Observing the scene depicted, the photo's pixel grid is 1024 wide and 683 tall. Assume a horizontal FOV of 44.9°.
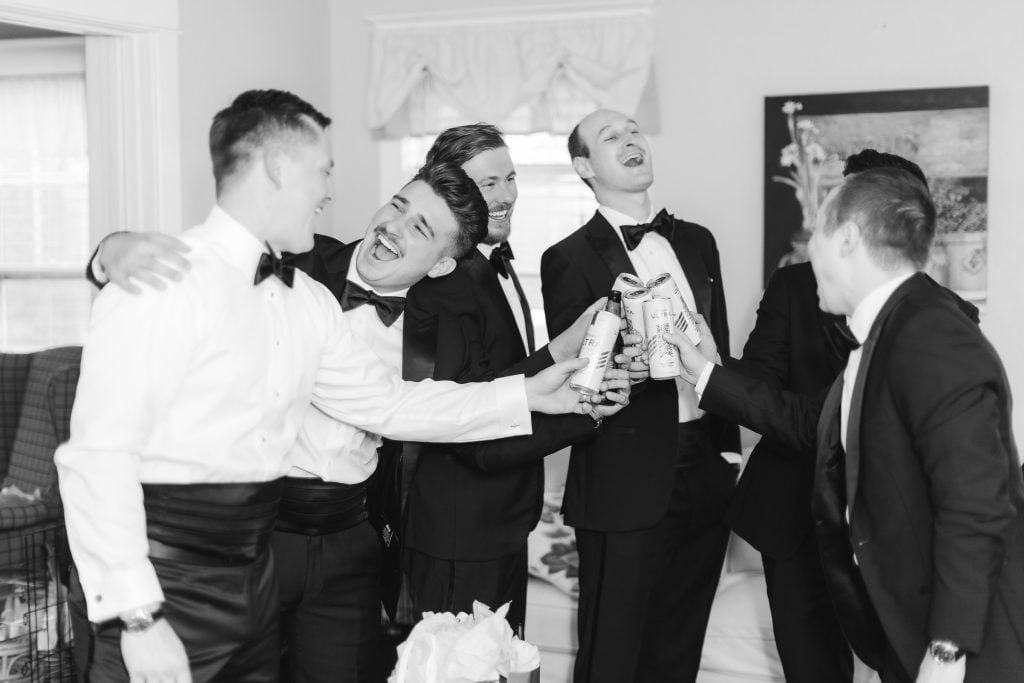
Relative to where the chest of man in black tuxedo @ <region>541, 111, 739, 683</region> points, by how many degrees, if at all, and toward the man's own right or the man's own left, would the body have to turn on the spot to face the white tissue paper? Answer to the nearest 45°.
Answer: approximately 45° to the man's own right

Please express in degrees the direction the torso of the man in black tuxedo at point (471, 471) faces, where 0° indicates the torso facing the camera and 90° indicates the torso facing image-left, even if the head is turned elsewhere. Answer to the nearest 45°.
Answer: approximately 315°

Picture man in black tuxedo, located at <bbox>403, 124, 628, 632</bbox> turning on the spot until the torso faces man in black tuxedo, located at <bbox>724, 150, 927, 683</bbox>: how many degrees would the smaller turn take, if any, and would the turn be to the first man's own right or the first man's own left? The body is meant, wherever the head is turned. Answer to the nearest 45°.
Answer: approximately 45° to the first man's own left

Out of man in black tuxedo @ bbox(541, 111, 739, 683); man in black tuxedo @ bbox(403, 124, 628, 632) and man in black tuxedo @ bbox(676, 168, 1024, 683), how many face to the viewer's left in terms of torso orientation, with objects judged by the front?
1

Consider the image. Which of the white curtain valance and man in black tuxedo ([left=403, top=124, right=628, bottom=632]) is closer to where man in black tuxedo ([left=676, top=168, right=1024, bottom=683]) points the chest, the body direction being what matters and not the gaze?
the man in black tuxedo

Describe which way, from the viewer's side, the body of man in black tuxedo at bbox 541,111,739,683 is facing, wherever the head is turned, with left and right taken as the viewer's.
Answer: facing the viewer and to the right of the viewer

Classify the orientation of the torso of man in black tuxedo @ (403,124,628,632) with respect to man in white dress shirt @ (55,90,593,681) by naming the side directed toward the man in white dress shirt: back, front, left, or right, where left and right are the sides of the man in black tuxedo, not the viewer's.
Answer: right

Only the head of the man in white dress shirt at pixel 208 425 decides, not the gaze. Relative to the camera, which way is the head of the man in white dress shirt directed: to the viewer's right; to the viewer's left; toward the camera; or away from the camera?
to the viewer's right

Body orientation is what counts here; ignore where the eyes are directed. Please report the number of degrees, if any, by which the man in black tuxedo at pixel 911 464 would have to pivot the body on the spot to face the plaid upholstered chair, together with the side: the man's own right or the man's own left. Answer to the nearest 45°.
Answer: approximately 45° to the man's own right

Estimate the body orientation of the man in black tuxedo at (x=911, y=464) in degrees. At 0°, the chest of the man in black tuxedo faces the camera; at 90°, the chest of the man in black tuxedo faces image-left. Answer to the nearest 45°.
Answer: approximately 90°

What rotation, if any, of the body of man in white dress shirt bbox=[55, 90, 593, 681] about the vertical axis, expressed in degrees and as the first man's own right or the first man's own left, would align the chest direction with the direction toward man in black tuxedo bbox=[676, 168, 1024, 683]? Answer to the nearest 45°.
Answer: approximately 45° to the first man's own left

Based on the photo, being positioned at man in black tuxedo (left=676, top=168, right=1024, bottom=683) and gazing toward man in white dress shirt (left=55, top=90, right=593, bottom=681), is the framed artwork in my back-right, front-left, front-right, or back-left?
back-right

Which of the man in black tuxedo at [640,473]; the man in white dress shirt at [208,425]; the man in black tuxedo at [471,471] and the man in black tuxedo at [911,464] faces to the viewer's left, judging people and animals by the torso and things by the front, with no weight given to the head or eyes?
the man in black tuxedo at [911,464]

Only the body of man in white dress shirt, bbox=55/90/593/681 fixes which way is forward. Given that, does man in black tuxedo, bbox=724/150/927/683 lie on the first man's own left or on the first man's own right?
on the first man's own left

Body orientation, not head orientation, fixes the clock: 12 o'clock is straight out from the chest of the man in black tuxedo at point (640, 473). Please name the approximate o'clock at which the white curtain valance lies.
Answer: The white curtain valance is roughly at 7 o'clock from the man in black tuxedo.
